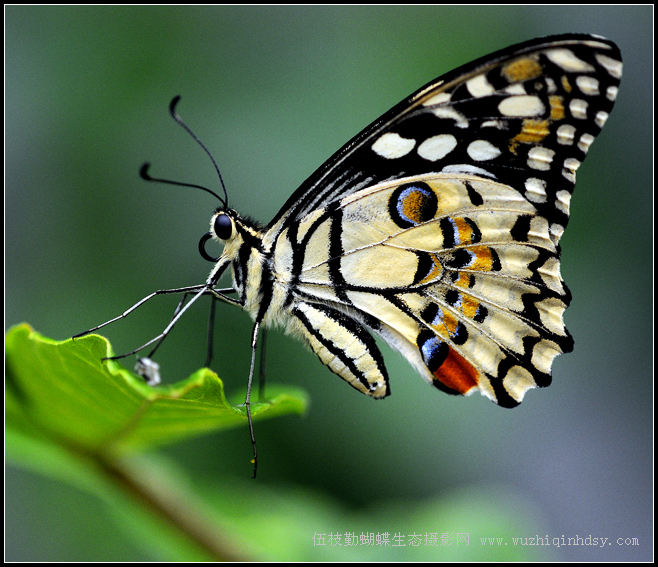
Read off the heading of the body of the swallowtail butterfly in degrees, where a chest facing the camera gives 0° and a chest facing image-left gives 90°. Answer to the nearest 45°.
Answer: approximately 90°
